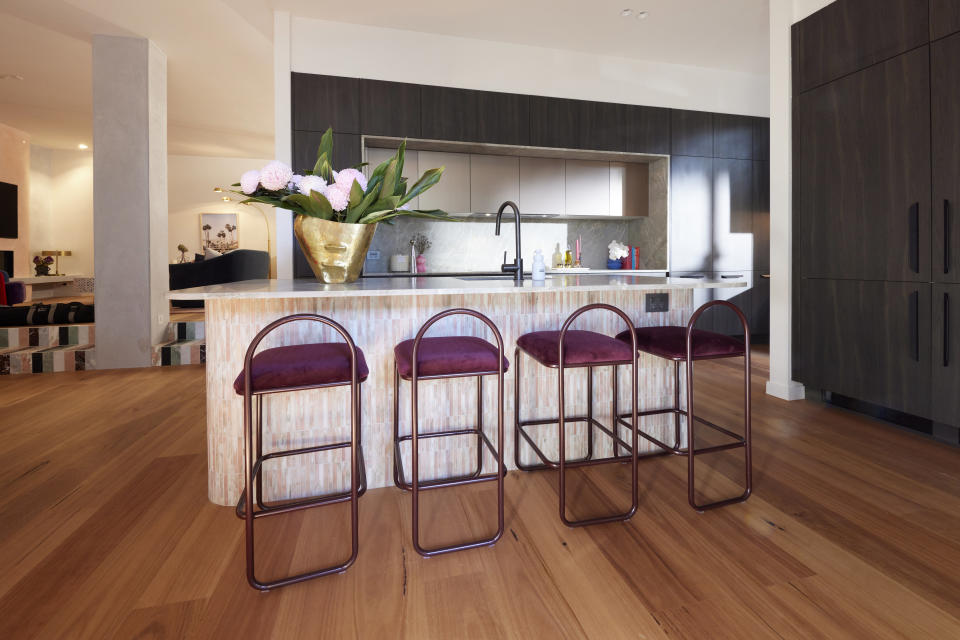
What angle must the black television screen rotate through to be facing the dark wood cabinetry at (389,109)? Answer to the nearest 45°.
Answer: approximately 45° to its right

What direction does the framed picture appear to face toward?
toward the camera

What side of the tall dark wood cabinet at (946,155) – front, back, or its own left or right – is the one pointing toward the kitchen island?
front

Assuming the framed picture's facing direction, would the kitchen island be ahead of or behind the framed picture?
ahead

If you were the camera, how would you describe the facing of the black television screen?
facing the viewer and to the right of the viewer

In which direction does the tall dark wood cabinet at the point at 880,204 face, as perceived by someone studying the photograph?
facing the viewer and to the left of the viewer

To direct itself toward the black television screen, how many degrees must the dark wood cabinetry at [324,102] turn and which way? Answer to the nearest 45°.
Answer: approximately 135° to its right

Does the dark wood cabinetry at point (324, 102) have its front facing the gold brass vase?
yes

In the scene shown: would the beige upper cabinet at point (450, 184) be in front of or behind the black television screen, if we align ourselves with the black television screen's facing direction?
in front

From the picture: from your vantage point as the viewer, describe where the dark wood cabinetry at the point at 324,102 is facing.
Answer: facing the viewer

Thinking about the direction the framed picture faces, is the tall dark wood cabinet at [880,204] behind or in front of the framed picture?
in front

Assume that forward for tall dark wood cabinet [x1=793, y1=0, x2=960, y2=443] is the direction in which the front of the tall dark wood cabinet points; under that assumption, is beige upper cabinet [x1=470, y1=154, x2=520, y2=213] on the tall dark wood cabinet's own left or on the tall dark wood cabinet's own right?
on the tall dark wood cabinet's own right
